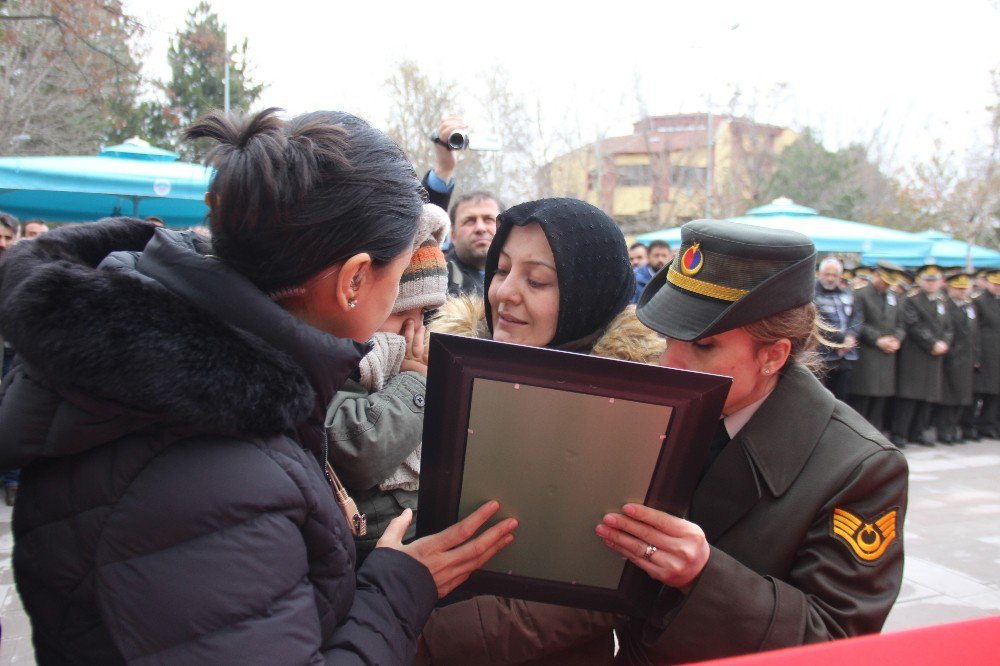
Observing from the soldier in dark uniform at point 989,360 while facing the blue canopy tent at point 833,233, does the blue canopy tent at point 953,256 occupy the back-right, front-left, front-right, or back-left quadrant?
front-right

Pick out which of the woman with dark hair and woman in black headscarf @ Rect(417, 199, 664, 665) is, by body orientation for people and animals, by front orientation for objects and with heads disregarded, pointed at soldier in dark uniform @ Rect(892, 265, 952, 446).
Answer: the woman with dark hair

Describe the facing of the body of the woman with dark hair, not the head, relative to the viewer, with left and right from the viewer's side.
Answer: facing away from the viewer and to the right of the viewer

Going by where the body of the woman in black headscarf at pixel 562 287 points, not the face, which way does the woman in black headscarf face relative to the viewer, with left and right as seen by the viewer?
facing the viewer and to the left of the viewer

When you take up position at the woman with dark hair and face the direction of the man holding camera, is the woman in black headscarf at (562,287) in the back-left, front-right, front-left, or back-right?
front-right

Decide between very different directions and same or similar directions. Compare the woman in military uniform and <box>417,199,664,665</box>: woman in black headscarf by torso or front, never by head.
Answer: same or similar directions

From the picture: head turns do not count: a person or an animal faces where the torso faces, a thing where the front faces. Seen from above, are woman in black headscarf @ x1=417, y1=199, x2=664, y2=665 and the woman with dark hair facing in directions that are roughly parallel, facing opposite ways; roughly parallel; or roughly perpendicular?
roughly parallel, facing opposite ways

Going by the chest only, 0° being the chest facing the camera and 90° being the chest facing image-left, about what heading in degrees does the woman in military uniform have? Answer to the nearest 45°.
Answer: approximately 45°

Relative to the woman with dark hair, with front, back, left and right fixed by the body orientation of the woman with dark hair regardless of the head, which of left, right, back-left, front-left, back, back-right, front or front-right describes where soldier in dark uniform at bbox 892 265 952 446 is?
front

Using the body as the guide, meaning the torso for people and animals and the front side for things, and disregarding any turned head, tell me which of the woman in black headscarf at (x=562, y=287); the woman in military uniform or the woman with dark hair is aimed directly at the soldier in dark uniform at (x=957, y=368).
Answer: the woman with dark hair

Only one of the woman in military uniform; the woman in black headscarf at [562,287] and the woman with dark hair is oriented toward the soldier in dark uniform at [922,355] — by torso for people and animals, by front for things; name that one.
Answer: the woman with dark hair

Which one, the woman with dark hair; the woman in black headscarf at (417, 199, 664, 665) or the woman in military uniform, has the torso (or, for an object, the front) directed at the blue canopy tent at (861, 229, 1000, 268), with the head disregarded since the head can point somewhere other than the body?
the woman with dark hair
